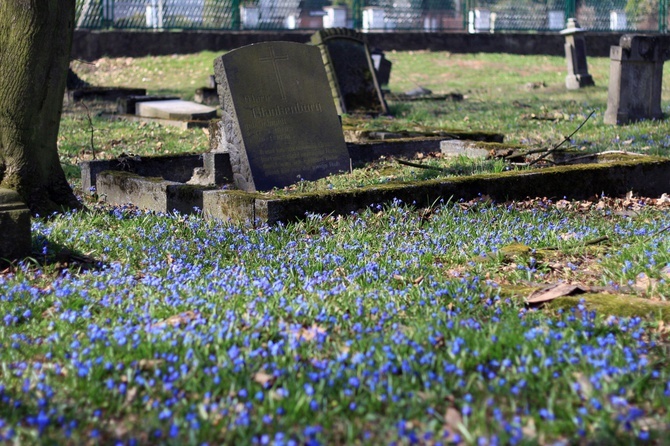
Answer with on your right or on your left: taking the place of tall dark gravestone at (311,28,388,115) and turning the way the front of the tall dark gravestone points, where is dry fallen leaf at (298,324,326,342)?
on your right

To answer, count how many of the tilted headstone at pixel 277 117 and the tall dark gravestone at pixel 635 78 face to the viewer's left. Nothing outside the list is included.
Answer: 0

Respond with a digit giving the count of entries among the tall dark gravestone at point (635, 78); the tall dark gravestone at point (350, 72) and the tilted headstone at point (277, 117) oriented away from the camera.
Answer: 0

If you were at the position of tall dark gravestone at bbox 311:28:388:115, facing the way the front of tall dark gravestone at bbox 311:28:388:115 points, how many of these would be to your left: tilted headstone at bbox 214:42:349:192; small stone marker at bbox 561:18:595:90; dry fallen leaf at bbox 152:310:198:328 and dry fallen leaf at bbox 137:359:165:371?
1

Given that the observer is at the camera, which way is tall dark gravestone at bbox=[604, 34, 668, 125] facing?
facing the viewer and to the right of the viewer

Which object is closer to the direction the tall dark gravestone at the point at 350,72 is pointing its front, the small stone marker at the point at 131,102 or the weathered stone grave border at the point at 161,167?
the weathered stone grave border

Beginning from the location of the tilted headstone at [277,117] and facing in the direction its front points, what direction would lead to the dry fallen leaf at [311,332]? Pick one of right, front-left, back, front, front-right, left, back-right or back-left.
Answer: front-right

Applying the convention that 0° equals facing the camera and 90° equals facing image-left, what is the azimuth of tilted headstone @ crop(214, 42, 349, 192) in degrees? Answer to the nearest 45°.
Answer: approximately 315°

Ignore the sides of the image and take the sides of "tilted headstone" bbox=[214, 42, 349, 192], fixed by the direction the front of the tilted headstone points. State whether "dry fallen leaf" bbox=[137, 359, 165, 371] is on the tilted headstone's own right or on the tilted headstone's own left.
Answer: on the tilted headstone's own right

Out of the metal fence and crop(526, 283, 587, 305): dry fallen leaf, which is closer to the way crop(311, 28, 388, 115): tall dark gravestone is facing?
the dry fallen leaf

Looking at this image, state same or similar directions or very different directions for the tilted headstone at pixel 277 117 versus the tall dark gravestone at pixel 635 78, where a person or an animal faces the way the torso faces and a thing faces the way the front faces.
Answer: same or similar directions

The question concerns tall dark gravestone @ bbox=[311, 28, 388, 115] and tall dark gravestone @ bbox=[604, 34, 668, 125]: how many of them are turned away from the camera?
0

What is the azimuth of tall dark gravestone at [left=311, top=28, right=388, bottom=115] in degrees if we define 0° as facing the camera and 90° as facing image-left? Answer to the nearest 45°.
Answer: approximately 315°

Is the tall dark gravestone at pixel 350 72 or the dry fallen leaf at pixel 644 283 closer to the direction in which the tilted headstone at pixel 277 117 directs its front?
the dry fallen leaf

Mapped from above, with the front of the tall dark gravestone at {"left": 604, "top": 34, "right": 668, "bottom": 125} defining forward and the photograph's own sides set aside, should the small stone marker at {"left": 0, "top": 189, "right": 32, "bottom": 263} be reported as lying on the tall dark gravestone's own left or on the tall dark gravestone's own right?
on the tall dark gravestone's own right

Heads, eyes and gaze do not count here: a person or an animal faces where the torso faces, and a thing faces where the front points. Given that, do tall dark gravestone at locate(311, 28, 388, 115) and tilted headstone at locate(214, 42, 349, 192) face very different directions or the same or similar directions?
same or similar directions
